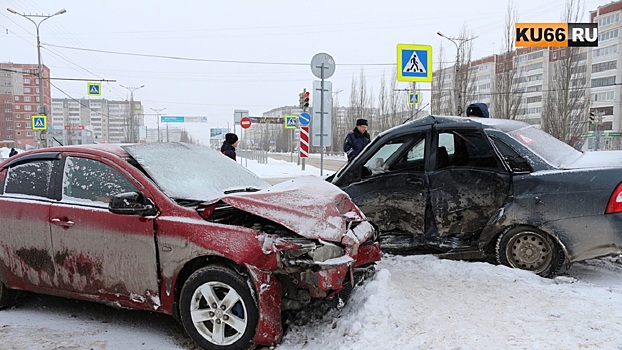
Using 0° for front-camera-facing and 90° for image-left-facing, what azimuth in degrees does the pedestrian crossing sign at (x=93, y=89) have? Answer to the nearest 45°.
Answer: approximately 0°

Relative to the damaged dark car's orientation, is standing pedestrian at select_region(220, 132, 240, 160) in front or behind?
in front

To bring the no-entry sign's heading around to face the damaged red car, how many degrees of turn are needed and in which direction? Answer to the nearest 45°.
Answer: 0° — it already faces it

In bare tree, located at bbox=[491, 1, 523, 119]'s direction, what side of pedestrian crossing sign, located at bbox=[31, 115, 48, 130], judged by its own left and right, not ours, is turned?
left

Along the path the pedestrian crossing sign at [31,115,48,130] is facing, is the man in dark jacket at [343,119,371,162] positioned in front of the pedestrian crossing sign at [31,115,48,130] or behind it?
in front

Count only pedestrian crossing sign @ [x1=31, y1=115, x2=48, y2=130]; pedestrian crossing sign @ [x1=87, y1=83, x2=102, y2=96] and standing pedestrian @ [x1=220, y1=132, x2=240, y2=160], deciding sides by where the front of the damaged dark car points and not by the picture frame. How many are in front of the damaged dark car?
3

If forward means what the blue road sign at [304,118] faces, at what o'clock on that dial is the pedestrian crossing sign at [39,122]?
The pedestrian crossing sign is roughly at 4 o'clock from the blue road sign.

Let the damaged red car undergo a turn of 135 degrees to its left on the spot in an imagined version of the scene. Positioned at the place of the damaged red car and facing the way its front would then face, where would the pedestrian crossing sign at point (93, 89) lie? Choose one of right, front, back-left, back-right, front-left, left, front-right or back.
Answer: front

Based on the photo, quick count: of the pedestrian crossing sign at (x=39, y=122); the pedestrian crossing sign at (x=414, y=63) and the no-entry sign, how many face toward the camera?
3

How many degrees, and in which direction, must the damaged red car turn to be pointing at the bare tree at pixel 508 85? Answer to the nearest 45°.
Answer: approximately 90° to its left
